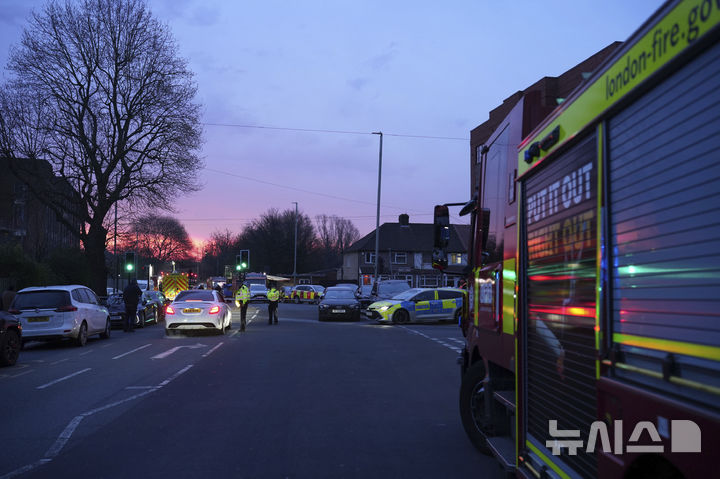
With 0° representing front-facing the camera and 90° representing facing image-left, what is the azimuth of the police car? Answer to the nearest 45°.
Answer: approximately 45°

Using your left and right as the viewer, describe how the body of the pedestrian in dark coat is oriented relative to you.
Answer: facing away from the viewer

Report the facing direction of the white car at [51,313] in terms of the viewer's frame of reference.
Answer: facing away from the viewer and to the right of the viewer

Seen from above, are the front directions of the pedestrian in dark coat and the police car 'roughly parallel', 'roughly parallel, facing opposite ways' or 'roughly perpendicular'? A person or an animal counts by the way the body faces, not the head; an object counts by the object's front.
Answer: roughly perpendicular

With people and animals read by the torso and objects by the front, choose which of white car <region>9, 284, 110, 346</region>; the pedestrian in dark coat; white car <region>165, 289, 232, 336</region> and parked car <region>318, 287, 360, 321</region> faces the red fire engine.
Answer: the parked car

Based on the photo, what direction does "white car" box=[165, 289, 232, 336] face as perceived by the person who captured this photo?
facing away from the viewer

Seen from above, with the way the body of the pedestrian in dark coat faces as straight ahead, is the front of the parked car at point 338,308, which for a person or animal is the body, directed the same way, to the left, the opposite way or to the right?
the opposite way

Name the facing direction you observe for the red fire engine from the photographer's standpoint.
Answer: facing away from the viewer and to the left of the viewer

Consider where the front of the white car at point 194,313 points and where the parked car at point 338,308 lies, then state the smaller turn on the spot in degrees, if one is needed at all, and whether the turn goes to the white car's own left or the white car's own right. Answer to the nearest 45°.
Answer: approximately 45° to the white car's own right

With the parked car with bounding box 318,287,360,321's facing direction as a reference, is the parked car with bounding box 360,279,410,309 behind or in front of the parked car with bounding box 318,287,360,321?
behind
